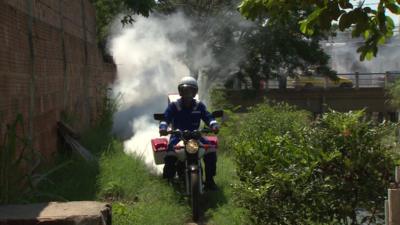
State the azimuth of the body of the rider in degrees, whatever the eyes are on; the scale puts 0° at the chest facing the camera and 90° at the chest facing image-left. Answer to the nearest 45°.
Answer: approximately 0°

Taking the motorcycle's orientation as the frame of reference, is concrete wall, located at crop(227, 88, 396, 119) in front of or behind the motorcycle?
behind

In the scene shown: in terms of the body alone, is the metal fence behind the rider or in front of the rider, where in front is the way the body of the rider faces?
behind

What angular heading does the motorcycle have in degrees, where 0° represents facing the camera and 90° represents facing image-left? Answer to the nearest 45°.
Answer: approximately 0°

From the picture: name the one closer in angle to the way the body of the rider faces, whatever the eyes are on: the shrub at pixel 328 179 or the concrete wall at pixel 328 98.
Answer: the shrub
